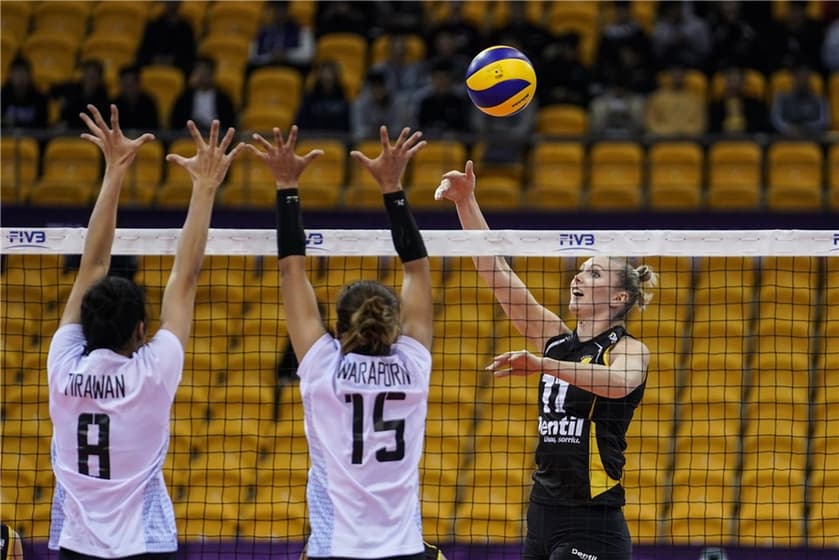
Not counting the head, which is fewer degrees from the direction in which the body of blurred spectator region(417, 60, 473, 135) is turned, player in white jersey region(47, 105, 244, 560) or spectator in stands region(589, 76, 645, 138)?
the player in white jersey

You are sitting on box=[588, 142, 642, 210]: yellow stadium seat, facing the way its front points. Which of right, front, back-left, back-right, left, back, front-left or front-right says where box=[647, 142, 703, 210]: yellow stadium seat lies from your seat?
left

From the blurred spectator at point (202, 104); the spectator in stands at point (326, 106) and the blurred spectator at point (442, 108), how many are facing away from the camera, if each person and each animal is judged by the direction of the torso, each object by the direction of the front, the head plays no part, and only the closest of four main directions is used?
0

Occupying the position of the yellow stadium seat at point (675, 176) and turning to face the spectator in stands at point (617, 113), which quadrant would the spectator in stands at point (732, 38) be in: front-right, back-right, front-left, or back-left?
front-right

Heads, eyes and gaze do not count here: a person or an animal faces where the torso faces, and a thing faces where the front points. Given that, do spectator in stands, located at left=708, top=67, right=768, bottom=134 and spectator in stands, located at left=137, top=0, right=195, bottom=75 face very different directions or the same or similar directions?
same or similar directions

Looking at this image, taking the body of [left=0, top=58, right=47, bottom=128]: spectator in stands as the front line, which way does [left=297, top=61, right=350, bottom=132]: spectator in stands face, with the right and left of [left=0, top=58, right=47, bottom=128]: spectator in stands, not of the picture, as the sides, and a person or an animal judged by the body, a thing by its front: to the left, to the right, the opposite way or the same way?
the same way

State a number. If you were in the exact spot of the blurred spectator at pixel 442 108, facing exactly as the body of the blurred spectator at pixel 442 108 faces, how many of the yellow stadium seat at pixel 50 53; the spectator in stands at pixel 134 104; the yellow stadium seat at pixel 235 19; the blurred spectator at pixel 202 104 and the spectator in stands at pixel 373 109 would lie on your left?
0

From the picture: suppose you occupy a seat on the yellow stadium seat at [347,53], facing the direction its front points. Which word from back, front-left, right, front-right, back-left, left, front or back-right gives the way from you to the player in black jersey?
front

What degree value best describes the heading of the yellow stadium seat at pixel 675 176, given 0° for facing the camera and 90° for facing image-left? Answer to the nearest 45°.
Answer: approximately 0°

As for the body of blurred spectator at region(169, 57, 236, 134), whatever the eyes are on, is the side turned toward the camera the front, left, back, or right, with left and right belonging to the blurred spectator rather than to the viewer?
front

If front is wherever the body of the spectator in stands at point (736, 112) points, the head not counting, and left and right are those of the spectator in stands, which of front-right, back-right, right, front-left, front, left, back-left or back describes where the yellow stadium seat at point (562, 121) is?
right

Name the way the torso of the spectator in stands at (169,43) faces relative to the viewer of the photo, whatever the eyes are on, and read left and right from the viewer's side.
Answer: facing the viewer

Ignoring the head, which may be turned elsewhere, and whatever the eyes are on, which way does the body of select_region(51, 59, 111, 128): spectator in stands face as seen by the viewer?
toward the camera

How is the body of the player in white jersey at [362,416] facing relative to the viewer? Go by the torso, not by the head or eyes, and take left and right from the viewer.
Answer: facing away from the viewer

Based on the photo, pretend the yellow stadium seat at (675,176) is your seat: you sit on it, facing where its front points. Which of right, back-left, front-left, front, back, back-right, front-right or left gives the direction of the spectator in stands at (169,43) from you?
right

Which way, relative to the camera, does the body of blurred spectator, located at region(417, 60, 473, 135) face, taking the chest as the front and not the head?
toward the camera

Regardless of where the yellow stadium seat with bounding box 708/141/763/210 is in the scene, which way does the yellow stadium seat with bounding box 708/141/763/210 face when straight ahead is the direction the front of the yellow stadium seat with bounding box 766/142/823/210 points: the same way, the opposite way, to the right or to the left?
the same way

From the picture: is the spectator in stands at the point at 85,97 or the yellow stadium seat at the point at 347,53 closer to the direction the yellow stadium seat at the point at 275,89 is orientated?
the spectator in stands

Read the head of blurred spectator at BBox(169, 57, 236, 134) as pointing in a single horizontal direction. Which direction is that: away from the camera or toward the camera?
toward the camera

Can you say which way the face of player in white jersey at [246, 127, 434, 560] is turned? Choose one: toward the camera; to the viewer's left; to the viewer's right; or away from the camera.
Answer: away from the camera

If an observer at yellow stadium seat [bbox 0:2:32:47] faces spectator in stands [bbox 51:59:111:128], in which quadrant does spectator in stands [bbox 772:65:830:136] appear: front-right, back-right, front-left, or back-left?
front-left
